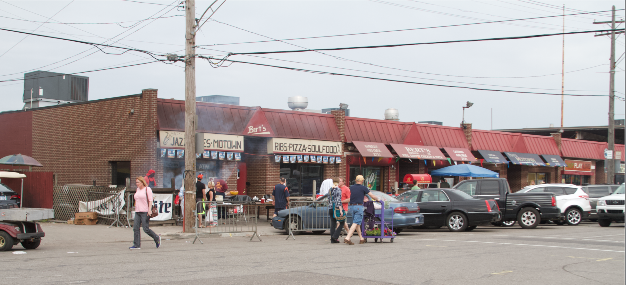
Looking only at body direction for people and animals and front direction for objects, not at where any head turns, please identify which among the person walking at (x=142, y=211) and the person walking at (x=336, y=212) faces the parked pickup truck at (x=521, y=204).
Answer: the person walking at (x=336, y=212)

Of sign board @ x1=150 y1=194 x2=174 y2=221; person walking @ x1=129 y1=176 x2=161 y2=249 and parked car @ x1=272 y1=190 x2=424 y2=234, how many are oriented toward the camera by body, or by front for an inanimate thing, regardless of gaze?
1

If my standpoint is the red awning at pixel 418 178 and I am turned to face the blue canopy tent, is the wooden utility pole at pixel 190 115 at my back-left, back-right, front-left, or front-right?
back-right

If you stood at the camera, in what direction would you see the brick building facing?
facing the viewer and to the right of the viewer

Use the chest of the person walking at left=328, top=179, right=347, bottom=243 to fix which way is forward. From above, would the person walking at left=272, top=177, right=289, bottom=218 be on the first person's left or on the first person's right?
on the first person's left

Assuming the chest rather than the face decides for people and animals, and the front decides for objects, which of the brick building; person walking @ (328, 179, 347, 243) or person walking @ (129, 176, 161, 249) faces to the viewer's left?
person walking @ (129, 176, 161, 249)

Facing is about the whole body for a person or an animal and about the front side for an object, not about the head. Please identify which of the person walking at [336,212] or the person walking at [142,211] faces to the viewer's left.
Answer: the person walking at [142,211]

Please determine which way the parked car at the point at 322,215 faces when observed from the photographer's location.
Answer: facing away from the viewer and to the left of the viewer

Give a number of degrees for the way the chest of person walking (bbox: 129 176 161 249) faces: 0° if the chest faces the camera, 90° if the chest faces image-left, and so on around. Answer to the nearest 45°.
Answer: approximately 90°

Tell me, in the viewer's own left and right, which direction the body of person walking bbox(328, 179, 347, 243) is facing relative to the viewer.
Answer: facing away from the viewer and to the right of the viewer

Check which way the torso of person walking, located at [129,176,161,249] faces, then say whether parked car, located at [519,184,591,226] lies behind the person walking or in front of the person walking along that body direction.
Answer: behind

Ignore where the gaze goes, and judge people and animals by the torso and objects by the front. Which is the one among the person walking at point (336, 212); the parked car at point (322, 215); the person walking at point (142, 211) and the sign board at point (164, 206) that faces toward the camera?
the sign board

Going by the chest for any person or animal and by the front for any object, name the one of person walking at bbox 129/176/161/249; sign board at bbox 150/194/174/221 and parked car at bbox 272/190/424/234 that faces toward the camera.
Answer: the sign board

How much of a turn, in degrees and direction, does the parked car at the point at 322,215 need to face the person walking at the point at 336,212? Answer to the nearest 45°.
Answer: approximately 135° to its left

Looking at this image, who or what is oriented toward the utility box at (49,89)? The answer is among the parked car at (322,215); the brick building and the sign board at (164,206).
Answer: the parked car

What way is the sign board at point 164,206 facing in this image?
toward the camera
